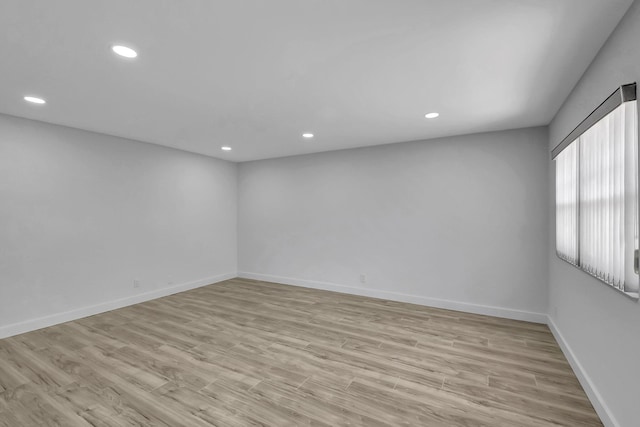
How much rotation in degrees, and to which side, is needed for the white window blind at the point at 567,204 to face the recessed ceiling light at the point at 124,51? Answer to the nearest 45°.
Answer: approximately 45° to its left

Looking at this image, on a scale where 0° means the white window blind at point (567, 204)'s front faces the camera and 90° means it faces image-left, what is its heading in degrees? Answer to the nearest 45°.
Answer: approximately 90°

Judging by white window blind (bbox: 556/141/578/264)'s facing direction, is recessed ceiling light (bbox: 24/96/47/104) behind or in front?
in front
